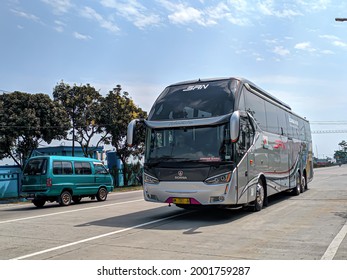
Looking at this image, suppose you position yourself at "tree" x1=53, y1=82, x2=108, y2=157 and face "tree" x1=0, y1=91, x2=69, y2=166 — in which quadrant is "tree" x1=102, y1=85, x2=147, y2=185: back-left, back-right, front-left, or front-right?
back-left

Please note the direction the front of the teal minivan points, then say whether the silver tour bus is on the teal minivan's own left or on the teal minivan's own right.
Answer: on the teal minivan's own right

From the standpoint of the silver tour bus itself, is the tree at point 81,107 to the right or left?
on its right

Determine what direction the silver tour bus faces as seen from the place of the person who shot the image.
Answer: facing the viewer and to the left of the viewer

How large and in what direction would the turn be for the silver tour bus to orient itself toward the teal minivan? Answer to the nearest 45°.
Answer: approximately 90° to its right

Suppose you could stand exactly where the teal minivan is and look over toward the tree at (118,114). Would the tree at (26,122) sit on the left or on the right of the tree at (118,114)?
left

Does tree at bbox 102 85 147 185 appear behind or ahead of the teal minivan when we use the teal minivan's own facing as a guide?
ahead

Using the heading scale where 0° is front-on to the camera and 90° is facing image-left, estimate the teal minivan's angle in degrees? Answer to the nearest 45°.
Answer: approximately 225°

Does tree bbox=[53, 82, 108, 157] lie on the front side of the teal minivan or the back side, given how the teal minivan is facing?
on the front side

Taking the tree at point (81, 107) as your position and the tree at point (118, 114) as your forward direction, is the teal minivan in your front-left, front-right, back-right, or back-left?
back-right

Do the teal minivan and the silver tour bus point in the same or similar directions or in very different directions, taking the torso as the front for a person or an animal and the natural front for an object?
very different directions
